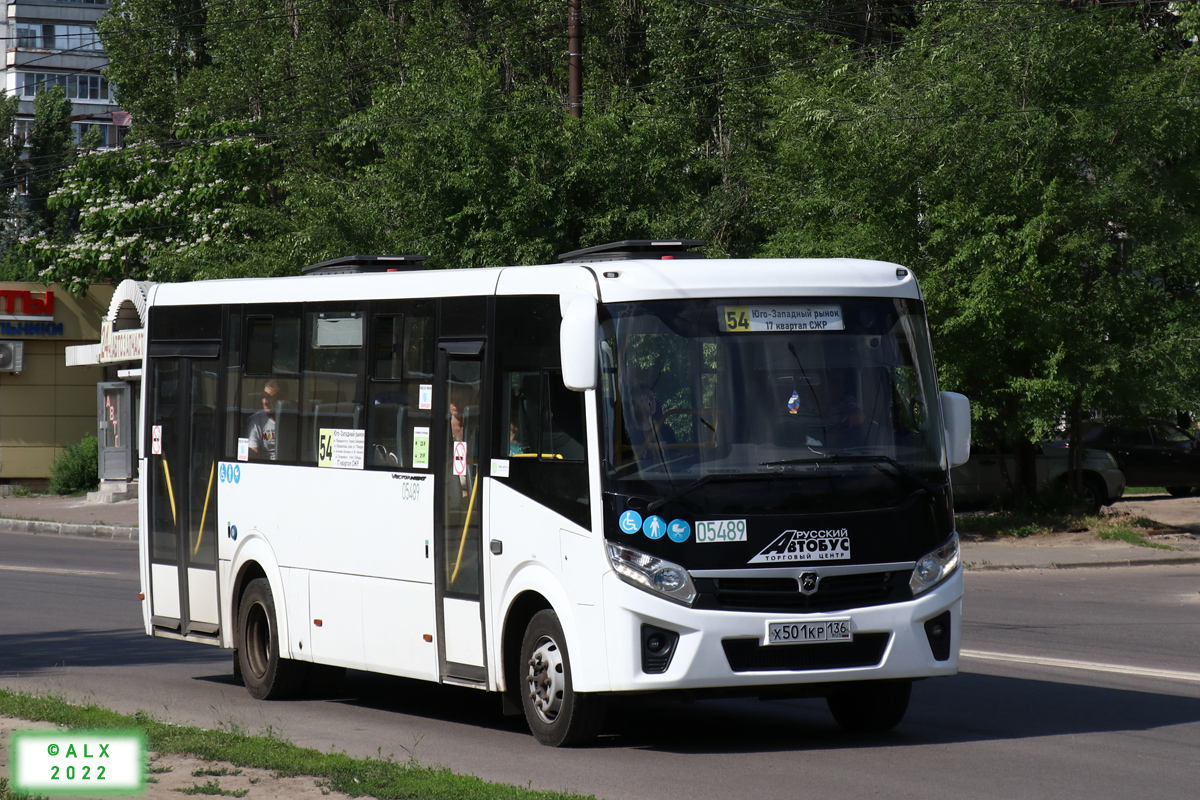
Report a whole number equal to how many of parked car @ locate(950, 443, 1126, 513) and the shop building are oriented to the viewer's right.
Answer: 1

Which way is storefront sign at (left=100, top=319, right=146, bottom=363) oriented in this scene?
toward the camera

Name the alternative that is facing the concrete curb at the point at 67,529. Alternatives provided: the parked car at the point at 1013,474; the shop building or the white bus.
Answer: the shop building

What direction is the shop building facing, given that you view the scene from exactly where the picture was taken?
facing the viewer

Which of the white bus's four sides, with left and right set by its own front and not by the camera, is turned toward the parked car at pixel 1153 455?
left

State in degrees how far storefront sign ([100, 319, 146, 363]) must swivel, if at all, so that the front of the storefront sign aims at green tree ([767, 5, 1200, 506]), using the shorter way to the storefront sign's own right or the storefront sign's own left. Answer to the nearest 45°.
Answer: approximately 45° to the storefront sign's own left

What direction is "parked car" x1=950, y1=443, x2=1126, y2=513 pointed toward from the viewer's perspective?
to the viewer's right

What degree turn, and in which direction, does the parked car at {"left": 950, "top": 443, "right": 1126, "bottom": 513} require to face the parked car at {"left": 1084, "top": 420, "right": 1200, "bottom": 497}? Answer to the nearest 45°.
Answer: approximately 45° to its left

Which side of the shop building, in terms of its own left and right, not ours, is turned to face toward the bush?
front
